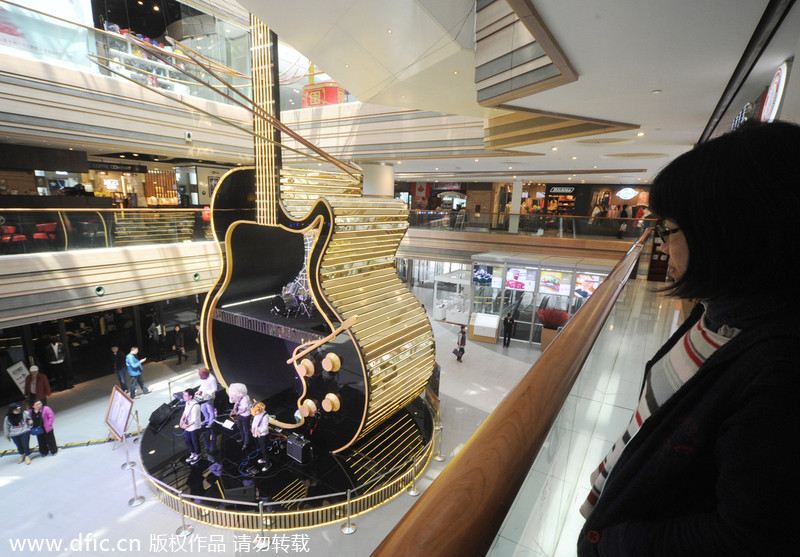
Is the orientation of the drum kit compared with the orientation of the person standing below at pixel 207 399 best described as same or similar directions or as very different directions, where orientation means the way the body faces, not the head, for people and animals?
same or similar directions

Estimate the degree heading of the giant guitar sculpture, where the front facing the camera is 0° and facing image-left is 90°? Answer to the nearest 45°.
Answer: approximately 45°

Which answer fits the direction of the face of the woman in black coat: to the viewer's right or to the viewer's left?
to the viewer's left

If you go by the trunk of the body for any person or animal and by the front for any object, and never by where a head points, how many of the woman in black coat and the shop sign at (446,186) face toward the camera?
1

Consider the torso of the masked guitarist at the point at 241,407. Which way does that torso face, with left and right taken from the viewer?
facing the viewer and to the left of the viewer

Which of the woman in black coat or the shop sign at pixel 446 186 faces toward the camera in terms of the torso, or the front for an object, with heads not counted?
the shop sign

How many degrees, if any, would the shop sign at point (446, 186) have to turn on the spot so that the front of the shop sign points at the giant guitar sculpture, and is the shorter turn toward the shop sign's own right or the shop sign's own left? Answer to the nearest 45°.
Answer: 0° — it already faces it

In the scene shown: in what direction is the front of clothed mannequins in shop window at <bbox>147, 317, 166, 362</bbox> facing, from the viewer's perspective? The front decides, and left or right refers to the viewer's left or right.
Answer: facing the viewer and to the right of the viewer

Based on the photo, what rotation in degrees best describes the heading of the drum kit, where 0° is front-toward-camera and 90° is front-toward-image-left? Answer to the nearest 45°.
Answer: approximately 45°

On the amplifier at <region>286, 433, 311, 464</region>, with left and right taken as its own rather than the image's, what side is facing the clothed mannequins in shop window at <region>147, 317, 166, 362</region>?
right

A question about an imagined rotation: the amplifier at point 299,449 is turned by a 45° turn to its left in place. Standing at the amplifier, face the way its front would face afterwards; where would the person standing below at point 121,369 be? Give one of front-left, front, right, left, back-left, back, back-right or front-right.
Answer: back-right

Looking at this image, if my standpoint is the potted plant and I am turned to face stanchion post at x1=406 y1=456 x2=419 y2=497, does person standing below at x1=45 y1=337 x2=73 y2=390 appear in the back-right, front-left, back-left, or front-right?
front-right

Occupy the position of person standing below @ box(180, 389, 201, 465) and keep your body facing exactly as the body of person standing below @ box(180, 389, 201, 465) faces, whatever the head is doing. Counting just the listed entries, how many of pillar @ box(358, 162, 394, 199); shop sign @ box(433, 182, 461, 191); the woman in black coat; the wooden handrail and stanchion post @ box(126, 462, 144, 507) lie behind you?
2

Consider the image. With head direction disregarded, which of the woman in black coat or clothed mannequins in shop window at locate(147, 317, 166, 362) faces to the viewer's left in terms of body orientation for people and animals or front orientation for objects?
the woman in black coat

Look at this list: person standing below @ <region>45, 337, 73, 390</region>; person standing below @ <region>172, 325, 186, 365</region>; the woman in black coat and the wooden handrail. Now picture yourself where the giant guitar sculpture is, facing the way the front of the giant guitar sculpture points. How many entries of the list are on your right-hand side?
2
